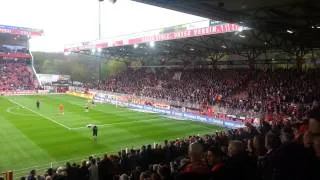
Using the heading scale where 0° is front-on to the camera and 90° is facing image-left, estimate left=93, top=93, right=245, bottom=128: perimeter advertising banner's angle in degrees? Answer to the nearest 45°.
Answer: approximately 45°
